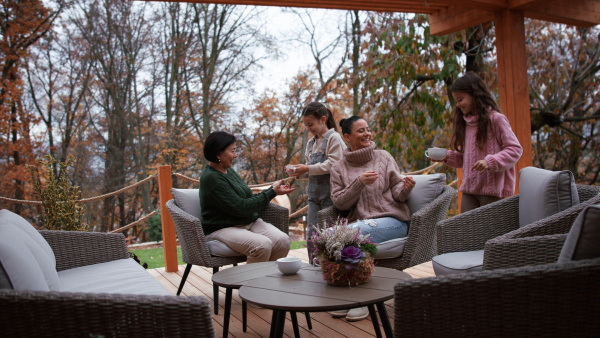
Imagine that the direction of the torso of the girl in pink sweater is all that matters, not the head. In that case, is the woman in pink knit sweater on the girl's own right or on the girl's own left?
on the girl's own right

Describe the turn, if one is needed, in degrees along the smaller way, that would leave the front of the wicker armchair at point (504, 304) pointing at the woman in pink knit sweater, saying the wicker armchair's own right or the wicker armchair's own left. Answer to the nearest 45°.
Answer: approximately 45° to the wicker armchair's own right

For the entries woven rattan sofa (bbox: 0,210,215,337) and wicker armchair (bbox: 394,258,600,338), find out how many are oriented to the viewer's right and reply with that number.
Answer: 1

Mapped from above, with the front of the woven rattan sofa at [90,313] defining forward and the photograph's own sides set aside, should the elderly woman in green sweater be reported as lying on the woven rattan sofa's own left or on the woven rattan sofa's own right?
on the woven rattan sofa's own left

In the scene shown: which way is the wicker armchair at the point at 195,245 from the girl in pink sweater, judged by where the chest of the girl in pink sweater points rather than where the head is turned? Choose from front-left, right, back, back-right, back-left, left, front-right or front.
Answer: front-right

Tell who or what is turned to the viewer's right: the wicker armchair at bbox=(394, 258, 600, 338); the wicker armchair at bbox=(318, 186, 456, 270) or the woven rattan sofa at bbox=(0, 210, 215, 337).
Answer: the woven rattan sofa

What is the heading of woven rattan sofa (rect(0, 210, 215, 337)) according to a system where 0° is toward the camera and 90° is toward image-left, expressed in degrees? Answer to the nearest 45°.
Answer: approximately 270°

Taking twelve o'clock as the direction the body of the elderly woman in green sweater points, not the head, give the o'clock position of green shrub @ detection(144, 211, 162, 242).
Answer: The green shrub is roughly at 7 o'clock from the elderly woman in green sweater.

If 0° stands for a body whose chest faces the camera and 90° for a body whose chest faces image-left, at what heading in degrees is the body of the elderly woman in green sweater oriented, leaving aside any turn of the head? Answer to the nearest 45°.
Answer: approximately 315°

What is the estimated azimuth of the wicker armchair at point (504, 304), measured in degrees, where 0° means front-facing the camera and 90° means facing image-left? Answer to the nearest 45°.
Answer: approximately 90°

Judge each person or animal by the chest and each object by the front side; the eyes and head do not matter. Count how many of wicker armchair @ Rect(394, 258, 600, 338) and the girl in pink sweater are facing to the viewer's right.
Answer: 0

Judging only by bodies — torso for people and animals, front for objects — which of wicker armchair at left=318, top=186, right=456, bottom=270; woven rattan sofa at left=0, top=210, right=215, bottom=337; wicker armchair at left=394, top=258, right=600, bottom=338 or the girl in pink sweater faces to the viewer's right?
the woven rattan sofa

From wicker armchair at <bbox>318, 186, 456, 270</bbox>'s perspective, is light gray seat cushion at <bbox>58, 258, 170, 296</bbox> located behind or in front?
in front

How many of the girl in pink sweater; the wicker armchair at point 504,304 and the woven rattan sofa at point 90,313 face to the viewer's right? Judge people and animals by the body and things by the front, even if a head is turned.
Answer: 1

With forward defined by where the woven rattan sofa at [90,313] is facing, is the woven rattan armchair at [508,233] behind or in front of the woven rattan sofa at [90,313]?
in front

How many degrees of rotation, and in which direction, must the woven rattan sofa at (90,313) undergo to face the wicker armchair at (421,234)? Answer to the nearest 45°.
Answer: approximately 45° to its left

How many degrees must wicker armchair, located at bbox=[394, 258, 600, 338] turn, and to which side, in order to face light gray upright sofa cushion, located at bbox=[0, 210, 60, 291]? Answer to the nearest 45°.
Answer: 0° — it already faces it

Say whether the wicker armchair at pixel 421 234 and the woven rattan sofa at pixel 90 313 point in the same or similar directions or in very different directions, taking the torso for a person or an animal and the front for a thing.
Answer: very different directions

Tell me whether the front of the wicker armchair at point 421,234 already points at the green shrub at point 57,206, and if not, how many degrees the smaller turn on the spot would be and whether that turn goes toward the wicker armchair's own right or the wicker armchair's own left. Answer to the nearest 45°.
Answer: approximately 45° to the wicker armchair's own right
